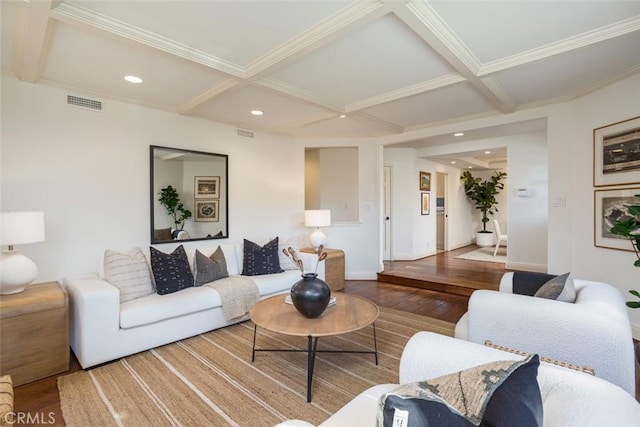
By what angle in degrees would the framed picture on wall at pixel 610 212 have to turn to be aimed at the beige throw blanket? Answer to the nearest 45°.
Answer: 0° — it already faces it

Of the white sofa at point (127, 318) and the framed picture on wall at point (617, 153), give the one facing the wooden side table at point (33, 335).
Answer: the framed picture on wall

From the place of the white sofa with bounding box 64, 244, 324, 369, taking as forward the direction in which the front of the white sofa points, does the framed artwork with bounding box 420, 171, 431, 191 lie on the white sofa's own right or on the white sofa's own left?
on the white sofa's own left

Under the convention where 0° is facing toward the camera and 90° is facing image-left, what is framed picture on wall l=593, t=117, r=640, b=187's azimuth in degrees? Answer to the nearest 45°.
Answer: approximately 45°

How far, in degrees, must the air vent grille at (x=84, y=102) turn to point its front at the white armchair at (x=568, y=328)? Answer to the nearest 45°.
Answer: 0° — it already faces it

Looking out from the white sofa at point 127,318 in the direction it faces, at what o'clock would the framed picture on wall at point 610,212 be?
The framed picture on wall is roughly at 11 o'clock from the white sofa.

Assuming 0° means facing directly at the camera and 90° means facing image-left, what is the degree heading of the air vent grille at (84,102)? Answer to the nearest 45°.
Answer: approximately 315°

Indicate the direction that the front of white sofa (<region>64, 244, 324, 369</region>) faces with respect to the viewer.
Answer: facing the viewer and to the right of the viewer

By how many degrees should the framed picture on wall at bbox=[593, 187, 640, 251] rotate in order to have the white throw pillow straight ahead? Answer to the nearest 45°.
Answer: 0° — it already faces it

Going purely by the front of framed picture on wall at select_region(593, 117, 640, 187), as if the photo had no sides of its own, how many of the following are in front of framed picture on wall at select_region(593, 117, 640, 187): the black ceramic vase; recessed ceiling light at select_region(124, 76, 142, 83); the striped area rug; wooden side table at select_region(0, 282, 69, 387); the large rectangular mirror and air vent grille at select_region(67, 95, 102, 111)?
6

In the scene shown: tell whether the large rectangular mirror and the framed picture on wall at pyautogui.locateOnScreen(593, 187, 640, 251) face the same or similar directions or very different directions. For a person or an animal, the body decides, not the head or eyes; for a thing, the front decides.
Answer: very different directions

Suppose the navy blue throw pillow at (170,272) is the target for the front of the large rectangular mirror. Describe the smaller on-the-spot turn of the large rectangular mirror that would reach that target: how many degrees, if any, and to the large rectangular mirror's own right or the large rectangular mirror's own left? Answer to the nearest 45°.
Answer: approximately 45° to the large rectangular mirror's own right

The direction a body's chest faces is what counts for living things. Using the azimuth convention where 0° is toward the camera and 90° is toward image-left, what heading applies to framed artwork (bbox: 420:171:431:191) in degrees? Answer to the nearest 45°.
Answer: approximately 315°

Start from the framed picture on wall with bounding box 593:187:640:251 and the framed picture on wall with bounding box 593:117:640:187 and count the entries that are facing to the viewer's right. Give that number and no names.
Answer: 0

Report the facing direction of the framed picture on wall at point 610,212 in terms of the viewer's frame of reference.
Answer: facing the viewer and to the left of the viewer
